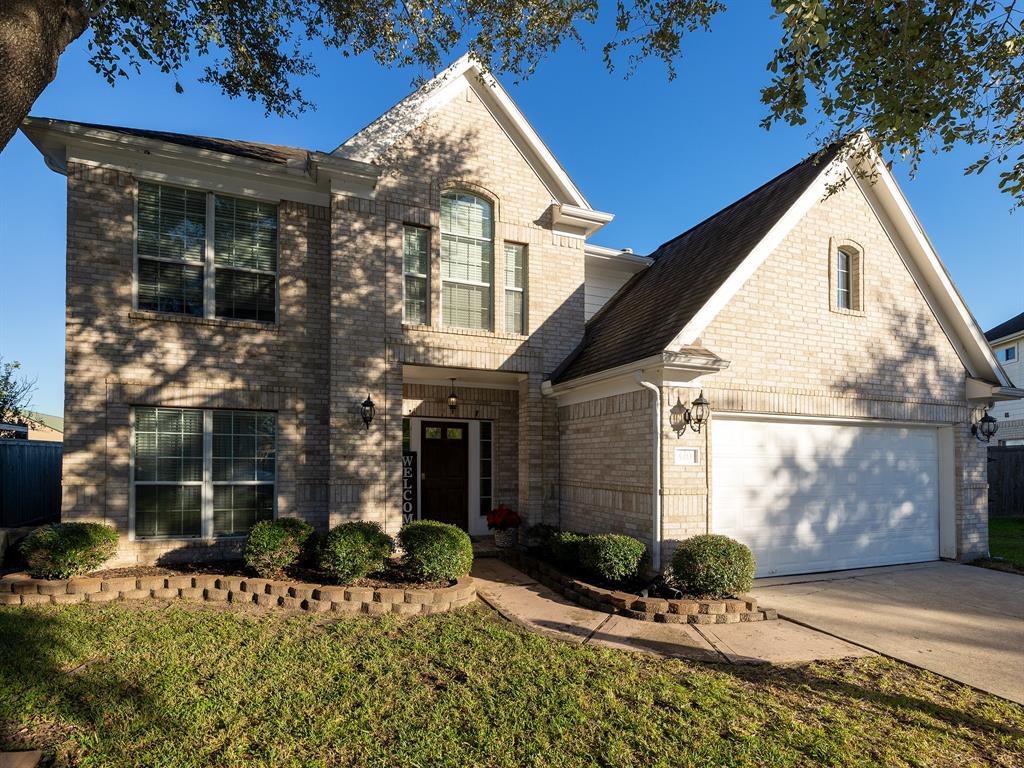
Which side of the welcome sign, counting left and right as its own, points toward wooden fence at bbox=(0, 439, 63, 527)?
right

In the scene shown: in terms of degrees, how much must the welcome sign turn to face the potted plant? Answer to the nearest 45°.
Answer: approximately 45° to its left

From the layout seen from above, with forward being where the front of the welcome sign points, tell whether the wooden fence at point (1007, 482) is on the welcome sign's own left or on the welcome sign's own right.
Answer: on the welcome sign's own left

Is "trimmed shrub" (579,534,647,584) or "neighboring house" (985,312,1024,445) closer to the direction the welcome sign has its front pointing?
the trimmed shrub

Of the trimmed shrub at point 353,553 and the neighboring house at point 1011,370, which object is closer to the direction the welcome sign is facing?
the trimmed shrub

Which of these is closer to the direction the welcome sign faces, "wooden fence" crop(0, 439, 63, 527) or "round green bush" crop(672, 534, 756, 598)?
the round green bush

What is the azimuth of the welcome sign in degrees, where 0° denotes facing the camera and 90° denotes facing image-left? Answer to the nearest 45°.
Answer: approximately 0°

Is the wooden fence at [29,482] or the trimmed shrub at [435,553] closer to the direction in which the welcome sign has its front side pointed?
the trimmed shrub

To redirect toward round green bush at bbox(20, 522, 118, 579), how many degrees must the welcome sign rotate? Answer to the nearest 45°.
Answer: approximately 45° to its right

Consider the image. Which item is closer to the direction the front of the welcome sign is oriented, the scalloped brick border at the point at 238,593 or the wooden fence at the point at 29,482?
the scalloped brick border
